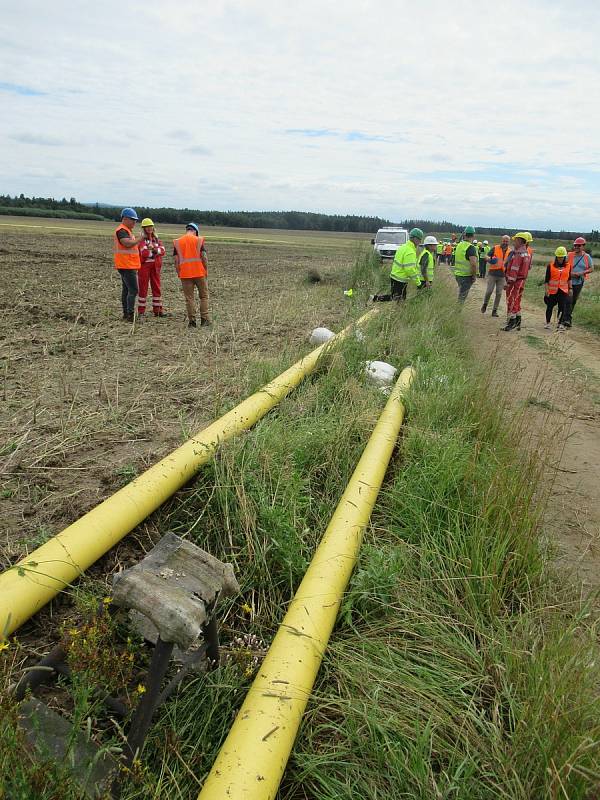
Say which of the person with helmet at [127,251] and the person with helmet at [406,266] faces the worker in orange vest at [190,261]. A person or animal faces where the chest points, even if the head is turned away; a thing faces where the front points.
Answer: the person with helmet at [127,251]

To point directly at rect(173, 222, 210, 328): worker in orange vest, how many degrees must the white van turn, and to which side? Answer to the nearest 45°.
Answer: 0° — it already faces them

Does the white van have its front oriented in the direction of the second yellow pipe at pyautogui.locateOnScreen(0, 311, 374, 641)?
yes

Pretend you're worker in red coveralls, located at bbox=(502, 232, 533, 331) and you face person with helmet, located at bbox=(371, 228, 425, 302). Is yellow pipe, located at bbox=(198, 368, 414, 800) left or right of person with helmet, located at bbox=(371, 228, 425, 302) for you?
left

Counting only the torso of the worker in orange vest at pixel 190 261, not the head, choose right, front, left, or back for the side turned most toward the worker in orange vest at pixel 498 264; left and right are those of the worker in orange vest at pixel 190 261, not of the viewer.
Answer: right

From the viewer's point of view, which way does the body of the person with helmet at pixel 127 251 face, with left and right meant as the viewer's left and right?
facing to the right of the viewer
